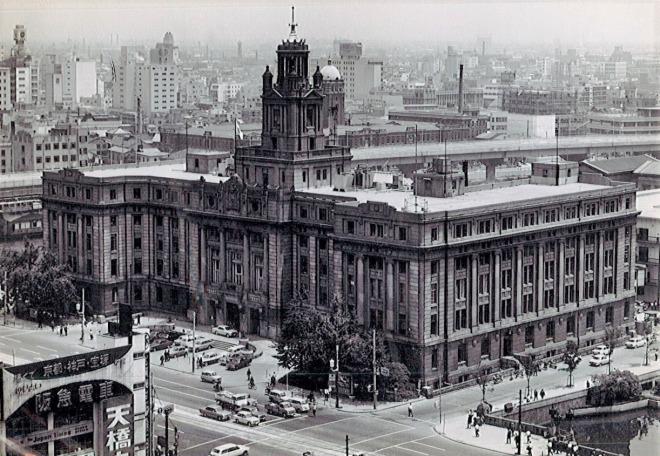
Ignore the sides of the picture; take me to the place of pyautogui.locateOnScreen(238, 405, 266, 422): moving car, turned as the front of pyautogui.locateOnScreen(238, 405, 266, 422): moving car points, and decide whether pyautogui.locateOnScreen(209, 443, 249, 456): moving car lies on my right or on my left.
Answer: on my right

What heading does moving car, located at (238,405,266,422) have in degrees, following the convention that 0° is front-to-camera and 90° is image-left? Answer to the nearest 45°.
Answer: approximately 315°

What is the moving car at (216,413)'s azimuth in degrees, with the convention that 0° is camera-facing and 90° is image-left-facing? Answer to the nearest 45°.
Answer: approximately 315°

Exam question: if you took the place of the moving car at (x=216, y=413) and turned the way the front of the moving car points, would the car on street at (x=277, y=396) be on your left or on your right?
on your left
